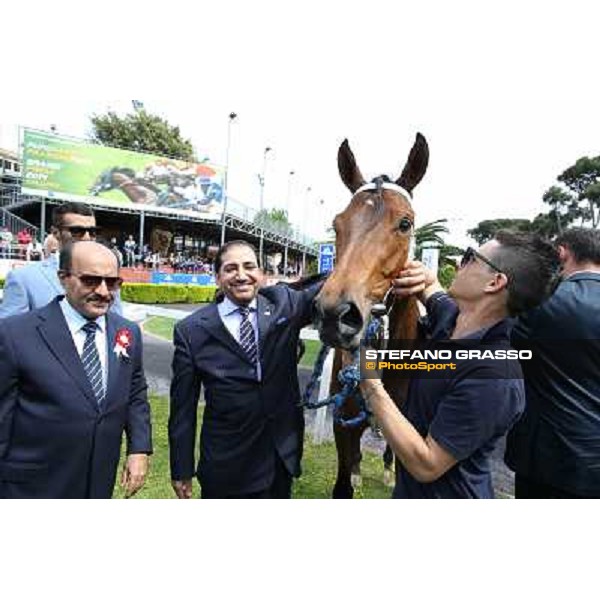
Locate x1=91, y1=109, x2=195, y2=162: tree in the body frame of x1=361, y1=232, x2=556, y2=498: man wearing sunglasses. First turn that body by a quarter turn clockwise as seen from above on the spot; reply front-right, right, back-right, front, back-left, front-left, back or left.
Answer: front-left

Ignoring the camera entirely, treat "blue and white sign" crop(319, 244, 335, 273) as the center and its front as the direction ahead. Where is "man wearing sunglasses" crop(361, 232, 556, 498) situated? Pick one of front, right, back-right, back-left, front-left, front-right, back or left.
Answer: front

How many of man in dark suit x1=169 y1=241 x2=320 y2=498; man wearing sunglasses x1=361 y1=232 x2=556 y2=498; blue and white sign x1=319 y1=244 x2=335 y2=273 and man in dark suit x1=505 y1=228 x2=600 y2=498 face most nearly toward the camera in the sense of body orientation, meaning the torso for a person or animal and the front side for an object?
2

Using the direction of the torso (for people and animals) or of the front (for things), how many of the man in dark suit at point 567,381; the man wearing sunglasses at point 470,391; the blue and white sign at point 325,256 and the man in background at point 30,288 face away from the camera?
1

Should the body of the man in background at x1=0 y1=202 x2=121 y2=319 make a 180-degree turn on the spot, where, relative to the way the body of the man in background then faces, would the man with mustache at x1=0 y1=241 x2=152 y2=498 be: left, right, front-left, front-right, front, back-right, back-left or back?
back-left

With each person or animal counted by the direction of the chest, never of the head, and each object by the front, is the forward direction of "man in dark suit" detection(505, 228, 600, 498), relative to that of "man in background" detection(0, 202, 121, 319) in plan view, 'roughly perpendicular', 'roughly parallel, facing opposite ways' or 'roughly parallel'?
roughly perpendicular

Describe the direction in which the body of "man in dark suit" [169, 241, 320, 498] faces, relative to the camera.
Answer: toward the camera

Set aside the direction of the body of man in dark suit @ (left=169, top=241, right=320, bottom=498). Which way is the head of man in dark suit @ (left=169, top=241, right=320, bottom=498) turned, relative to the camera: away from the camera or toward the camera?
toward the camera

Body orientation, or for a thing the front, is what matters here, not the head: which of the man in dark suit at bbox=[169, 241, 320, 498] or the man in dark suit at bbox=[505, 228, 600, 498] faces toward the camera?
the man in dark suit at bbox=[169, 241, 320, 498]

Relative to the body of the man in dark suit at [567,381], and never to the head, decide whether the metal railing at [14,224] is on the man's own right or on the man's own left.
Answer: on the man's own left

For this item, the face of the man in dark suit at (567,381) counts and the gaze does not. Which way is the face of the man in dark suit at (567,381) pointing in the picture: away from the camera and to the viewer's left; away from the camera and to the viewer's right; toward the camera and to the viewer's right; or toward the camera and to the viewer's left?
away from the camera and to the viewer's left

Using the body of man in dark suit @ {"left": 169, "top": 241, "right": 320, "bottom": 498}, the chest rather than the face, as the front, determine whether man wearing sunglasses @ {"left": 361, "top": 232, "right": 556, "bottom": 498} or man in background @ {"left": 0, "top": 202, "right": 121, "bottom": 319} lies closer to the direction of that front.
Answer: the man wearing sunglasses

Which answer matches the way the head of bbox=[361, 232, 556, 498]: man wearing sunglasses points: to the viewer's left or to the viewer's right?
to the viewer's left

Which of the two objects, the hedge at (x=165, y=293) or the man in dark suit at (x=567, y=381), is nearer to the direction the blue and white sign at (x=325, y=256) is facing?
the man in dark suit

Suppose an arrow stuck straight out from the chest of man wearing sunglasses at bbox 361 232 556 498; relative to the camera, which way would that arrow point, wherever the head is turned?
to the viewer's left

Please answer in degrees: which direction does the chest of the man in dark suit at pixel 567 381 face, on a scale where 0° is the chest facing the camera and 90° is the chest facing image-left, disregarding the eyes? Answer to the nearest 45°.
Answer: approximately 180°

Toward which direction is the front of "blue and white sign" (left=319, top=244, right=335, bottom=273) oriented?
toward the camera
